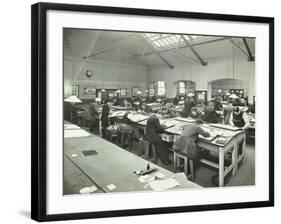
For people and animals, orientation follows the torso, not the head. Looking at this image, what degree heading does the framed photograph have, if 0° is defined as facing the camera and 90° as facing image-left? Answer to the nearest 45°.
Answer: approximately 315°
